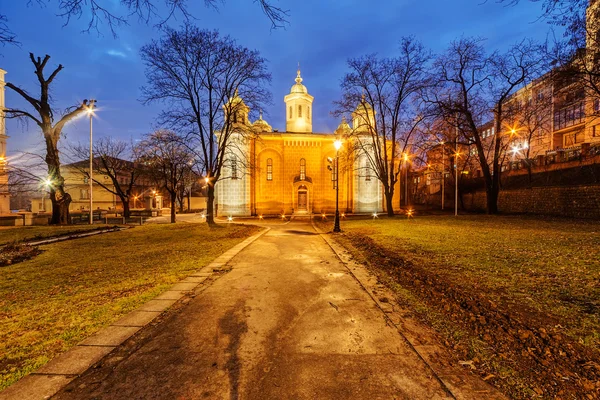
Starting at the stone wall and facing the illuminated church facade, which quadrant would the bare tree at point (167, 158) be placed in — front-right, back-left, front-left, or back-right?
front-left

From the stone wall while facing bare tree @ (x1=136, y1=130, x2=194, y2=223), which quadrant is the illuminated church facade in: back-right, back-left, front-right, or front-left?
front-right

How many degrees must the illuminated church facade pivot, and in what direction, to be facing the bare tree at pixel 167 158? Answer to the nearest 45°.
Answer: approximately 45° to its right

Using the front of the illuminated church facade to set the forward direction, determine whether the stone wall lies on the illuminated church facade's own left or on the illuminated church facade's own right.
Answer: on the illuminated church facade's own left

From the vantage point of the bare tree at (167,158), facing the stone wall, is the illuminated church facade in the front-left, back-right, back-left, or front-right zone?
front-left

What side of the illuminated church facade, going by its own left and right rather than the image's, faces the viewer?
front
